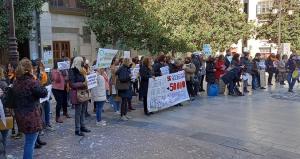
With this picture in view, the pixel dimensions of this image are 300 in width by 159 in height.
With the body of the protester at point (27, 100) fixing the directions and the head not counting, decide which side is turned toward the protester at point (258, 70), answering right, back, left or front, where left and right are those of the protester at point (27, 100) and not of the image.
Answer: front

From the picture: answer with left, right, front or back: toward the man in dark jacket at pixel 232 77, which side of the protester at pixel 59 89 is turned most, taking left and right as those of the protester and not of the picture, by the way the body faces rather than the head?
left

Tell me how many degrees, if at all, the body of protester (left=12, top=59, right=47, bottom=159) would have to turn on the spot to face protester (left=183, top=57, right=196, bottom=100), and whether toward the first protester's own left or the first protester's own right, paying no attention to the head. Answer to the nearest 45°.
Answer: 0° — they already face them

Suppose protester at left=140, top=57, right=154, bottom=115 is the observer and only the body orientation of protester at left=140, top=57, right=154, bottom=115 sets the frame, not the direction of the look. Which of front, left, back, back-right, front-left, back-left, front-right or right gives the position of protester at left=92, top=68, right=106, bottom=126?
back-right

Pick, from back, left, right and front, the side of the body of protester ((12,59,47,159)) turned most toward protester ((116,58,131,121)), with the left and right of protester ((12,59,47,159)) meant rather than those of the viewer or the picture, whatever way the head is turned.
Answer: front

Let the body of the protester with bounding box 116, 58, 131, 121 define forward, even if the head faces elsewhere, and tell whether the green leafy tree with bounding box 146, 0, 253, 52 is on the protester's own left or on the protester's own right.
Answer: on the protester's own left

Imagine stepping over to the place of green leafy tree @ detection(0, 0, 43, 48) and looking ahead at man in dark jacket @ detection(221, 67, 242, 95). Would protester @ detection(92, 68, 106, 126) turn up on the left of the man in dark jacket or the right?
right

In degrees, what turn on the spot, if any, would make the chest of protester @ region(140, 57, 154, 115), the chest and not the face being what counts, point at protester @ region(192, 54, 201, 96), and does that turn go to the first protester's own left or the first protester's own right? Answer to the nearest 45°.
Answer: approximately 45° to the first protester's own left

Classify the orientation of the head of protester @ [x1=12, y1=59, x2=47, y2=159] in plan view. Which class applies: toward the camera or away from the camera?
away from the camera
